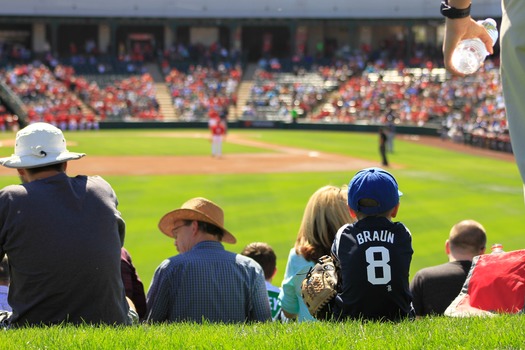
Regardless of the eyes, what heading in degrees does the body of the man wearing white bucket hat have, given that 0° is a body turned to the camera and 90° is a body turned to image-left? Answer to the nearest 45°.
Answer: approximately 180°

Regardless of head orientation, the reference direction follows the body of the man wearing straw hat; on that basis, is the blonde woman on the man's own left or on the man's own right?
on the man's own right

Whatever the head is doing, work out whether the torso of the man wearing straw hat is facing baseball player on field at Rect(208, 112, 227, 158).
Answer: yes

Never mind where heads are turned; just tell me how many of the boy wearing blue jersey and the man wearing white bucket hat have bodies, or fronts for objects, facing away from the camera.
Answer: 2

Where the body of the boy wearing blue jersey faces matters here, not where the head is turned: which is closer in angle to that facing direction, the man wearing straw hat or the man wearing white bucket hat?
the man wearing straw hat

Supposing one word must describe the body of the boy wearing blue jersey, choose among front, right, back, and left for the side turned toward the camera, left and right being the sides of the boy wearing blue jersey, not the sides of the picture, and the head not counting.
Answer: back

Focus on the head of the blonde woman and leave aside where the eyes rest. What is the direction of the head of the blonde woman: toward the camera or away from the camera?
away from the camera

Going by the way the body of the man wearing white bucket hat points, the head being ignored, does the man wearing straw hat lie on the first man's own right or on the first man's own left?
on the first man's own right

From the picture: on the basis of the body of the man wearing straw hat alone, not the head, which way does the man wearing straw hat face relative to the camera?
away from the camera

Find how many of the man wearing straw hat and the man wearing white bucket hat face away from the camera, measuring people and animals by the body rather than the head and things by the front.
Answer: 2

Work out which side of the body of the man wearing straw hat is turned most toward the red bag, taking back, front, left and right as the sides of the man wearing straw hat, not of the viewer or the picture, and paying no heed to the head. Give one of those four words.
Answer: right
